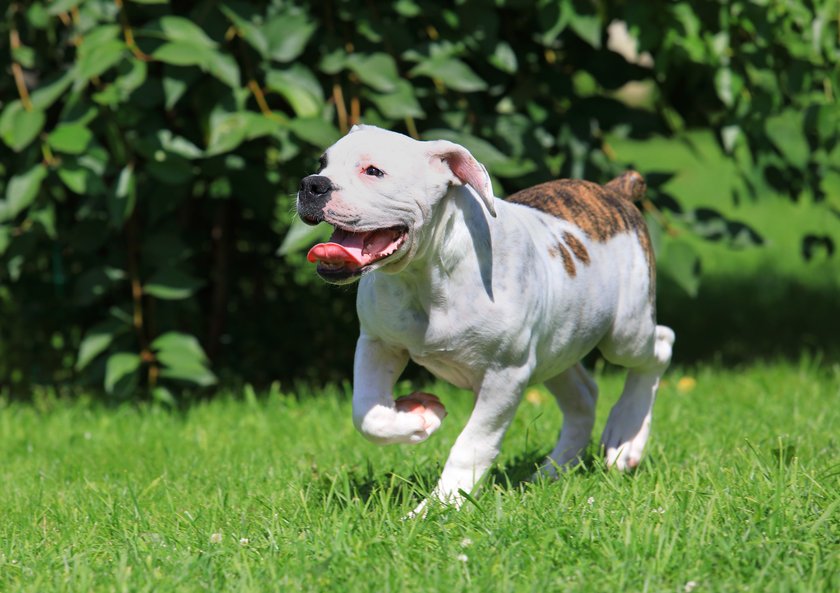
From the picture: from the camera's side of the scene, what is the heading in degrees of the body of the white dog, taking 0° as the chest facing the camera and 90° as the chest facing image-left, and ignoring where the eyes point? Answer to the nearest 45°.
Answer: approximately 45°
